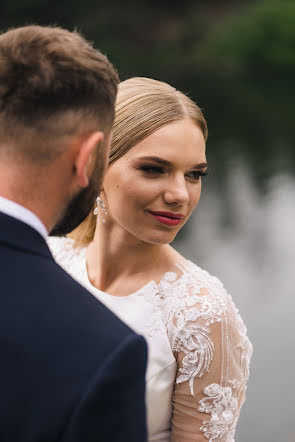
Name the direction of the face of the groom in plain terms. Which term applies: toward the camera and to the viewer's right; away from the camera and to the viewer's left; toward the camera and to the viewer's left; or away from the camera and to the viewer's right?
away from the camera and to the viewer's right

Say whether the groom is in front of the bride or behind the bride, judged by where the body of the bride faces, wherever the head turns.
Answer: in front

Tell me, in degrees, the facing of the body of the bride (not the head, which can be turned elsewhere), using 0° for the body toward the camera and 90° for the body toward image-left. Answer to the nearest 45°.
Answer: approximately 45°
